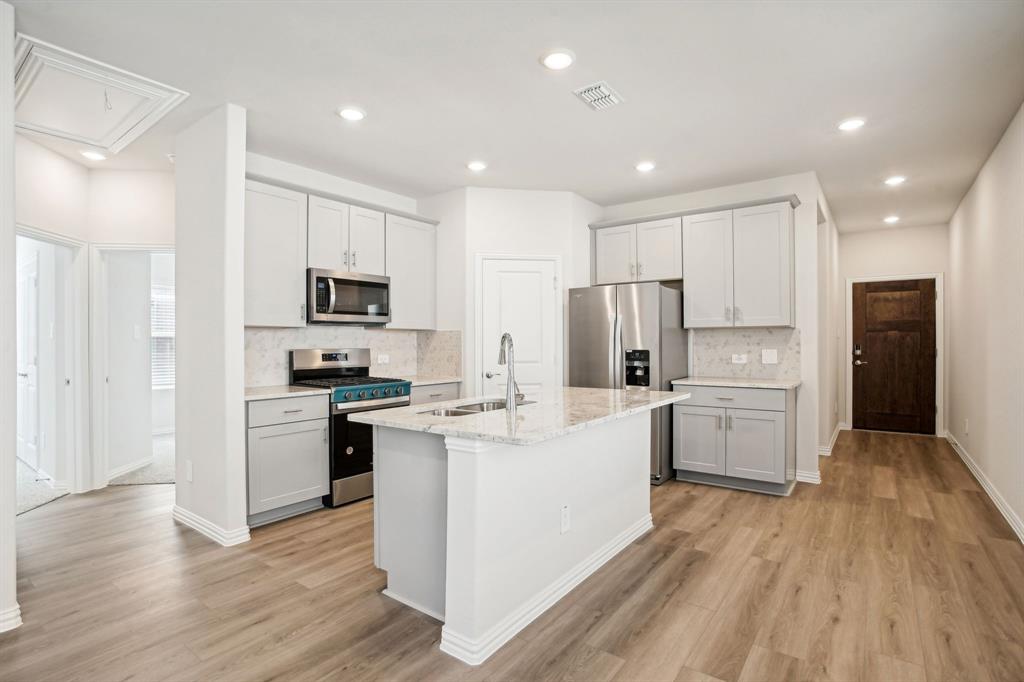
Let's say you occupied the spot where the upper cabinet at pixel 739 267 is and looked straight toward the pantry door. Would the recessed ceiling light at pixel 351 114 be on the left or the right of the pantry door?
left

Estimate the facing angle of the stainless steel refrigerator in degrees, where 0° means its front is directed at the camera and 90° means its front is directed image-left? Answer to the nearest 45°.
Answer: approximately 45°

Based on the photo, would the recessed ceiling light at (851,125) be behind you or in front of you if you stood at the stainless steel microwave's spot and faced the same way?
in front

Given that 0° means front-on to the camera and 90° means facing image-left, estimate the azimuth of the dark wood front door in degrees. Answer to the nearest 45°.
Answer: approximately 0°

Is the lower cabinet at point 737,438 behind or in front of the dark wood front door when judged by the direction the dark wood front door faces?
in front

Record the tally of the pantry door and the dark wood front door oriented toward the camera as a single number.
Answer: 2

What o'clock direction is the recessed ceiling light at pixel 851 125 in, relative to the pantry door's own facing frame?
The recessed ceiling light is roughly at 10 o'clock from the pantry door.

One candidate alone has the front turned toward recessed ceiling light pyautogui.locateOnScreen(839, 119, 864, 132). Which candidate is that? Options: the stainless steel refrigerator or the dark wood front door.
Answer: the dark wood front door

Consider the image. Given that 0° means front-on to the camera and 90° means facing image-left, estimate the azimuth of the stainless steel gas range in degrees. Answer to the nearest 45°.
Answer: approximately 315°

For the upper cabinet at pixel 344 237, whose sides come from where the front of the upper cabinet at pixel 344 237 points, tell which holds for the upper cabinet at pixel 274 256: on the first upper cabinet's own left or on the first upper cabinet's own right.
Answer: on the first upper cabinet's own right

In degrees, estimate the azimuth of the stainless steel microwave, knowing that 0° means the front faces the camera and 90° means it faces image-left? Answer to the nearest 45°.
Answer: approximately 315°

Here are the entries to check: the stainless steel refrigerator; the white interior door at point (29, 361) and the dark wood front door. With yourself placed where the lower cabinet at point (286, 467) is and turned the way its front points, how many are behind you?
1
